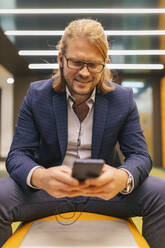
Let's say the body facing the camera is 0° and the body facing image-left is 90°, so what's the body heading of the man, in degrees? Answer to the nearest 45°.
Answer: approximately 0°

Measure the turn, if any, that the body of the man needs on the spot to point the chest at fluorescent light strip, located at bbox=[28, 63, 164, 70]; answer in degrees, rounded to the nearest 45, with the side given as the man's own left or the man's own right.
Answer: approximately 180°

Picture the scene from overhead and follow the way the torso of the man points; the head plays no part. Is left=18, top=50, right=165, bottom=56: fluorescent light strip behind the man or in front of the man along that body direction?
behind

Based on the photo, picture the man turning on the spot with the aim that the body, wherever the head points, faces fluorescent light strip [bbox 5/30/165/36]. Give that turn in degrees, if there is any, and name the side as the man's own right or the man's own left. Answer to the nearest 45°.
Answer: approximately 180°
